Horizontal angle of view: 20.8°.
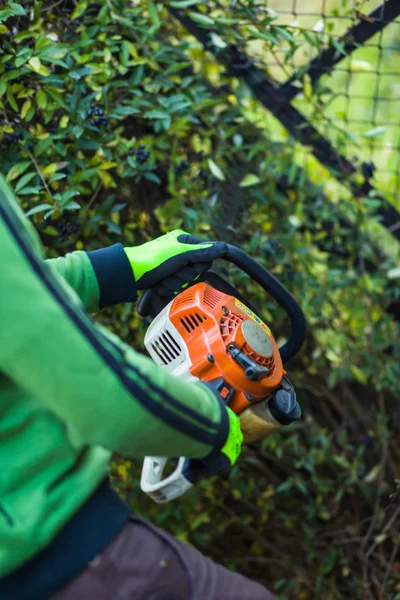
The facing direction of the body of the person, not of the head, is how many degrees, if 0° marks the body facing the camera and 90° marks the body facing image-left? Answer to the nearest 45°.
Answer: approximately 270°

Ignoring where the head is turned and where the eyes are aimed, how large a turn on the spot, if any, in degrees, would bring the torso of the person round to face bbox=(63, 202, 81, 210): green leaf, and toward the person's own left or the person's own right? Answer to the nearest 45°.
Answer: approximately 90° to the person's own left
